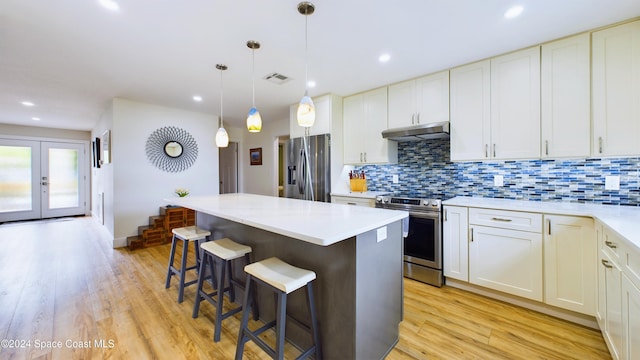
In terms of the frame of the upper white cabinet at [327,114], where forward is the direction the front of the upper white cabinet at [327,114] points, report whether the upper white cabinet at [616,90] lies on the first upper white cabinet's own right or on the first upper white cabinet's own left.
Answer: on the first upper white cabinet's own left

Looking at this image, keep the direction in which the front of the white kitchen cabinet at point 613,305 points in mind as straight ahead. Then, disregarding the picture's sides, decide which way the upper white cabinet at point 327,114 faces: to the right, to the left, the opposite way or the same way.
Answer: to the left

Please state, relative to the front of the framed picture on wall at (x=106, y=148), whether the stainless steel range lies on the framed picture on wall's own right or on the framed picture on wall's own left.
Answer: on the framed picture on wall's own left

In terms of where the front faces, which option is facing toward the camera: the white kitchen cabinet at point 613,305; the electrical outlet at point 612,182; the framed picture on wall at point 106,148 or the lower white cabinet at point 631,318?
the electrical outlet

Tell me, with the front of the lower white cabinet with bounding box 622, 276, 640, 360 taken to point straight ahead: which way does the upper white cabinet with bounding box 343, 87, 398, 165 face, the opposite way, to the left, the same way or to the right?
to the left

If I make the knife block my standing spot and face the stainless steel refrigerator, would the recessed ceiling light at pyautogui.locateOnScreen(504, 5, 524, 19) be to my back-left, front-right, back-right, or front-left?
back-left

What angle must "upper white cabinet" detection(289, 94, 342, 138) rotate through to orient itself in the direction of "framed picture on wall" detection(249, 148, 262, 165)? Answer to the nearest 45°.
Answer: approximately 90° to its right

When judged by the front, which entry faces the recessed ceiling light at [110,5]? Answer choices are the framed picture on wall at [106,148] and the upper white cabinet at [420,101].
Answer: the upper white cabinet
